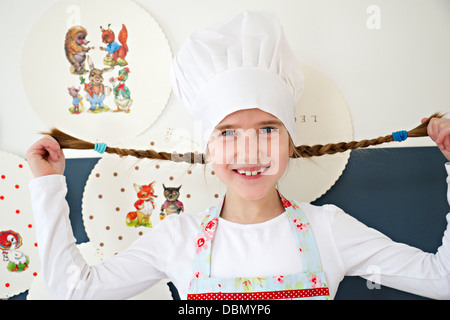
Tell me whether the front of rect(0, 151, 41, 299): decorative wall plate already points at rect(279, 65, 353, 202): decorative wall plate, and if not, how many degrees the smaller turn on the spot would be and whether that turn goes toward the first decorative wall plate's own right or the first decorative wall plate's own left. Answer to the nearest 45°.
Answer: approximately 45° to the first decorative wall plate's own left

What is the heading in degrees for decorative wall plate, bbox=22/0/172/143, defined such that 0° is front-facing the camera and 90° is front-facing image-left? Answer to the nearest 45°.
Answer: approximately 0°

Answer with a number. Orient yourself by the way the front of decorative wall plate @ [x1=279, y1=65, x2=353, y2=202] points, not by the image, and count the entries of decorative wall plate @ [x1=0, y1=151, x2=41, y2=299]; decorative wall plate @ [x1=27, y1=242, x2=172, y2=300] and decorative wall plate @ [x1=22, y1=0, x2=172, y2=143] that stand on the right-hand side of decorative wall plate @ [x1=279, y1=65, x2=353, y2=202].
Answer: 3
